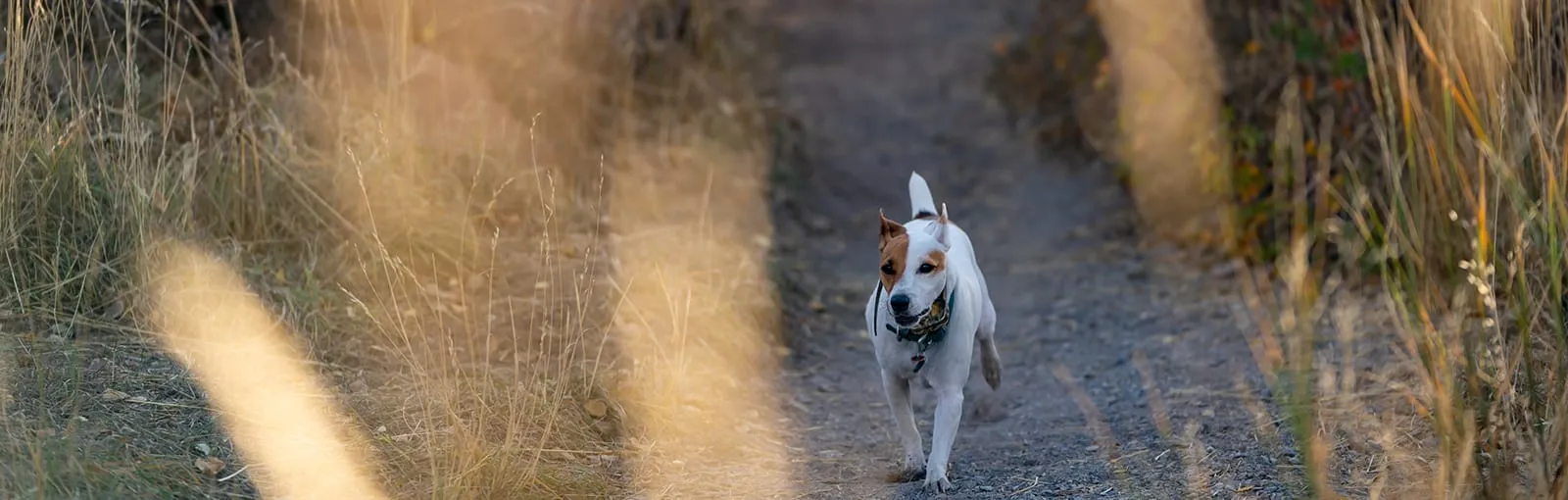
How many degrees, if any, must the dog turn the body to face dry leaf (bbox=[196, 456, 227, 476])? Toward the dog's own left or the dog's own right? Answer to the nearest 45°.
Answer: approximately 45° to the dog's own right

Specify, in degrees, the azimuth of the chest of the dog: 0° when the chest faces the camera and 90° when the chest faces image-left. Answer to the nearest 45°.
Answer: approximately 0°
